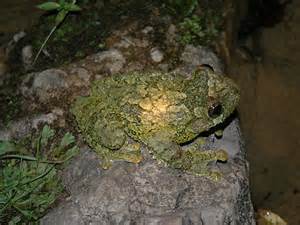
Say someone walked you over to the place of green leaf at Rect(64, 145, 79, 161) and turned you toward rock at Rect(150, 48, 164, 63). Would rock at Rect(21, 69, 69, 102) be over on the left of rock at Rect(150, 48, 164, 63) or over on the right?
left

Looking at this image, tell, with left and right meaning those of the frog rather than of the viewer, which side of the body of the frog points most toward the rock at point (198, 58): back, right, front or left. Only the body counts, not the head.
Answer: left

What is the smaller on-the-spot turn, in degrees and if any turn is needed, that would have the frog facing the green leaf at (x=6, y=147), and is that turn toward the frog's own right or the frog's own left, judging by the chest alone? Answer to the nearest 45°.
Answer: approximately 180°

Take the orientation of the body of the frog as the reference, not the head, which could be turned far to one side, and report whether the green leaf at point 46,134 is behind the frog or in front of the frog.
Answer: behind

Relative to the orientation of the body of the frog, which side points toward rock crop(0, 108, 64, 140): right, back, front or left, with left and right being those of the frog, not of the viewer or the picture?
back

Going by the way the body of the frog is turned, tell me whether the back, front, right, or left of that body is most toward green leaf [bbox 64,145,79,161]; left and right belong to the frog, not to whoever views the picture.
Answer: back

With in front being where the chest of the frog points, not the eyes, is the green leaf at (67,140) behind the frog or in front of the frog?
behind

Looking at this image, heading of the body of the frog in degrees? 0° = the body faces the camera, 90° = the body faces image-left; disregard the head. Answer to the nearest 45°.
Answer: approximately 270°

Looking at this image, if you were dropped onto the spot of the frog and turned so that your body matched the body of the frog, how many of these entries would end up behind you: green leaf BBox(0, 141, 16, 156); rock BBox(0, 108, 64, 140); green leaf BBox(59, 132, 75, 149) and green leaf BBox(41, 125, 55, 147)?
4

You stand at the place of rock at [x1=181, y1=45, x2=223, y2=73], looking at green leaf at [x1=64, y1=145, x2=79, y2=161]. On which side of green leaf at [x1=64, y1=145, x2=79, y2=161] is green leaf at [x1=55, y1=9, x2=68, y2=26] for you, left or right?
right

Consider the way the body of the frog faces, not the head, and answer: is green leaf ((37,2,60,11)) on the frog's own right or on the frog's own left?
on the frog's own left

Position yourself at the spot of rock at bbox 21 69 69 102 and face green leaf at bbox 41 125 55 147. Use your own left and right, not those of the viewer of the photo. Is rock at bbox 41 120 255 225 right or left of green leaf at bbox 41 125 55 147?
left
